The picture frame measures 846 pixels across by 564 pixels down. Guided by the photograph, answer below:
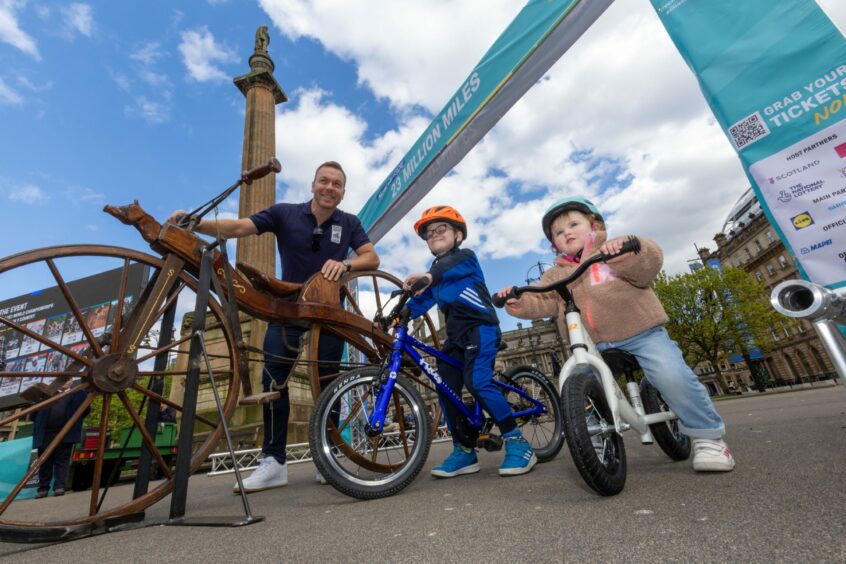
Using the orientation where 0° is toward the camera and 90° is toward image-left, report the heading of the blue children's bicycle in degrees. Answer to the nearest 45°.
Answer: approximately 45°

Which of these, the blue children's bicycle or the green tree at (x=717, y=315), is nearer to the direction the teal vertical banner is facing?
the blue children's bicycle

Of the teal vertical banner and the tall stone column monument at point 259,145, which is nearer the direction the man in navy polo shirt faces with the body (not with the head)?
the teal vertical banner

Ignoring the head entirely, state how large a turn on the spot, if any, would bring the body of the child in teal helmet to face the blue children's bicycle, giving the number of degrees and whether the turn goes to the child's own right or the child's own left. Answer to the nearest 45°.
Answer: approximately 45° to the child's own right

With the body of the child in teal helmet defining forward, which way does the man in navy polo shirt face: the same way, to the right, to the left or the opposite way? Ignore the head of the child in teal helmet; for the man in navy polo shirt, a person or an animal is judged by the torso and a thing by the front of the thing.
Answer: to the left

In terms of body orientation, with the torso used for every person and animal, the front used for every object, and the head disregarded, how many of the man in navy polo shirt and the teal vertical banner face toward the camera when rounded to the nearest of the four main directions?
2

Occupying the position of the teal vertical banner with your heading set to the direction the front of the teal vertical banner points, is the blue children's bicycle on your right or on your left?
on your right

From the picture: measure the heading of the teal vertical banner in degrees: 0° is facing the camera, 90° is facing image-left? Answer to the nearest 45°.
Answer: approximately 0°
